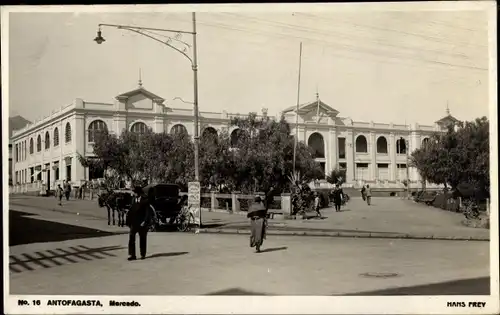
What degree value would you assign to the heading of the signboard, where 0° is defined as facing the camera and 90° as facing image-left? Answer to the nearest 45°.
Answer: approximately 0°

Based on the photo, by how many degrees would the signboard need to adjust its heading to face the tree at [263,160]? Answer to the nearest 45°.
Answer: approximately 180°

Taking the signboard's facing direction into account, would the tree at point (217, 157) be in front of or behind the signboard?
behind
